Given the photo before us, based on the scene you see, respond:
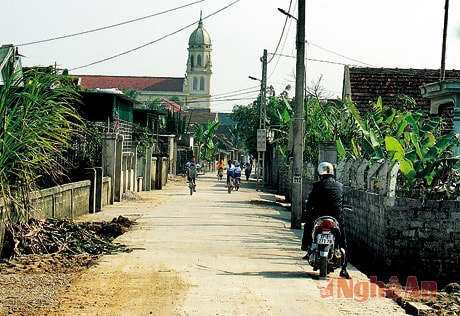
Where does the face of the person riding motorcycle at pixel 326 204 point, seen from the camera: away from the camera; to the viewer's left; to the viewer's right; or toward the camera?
away from the camera

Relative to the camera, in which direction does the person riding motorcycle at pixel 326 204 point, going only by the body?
away from the camera

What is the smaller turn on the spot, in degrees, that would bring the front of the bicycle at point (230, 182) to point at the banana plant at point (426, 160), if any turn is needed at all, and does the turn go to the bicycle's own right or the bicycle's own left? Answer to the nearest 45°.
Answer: approximately 180°

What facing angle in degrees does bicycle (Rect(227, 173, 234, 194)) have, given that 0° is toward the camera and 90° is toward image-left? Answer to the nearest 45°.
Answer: approximately 180°

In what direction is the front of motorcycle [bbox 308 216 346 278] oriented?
away from the camera
